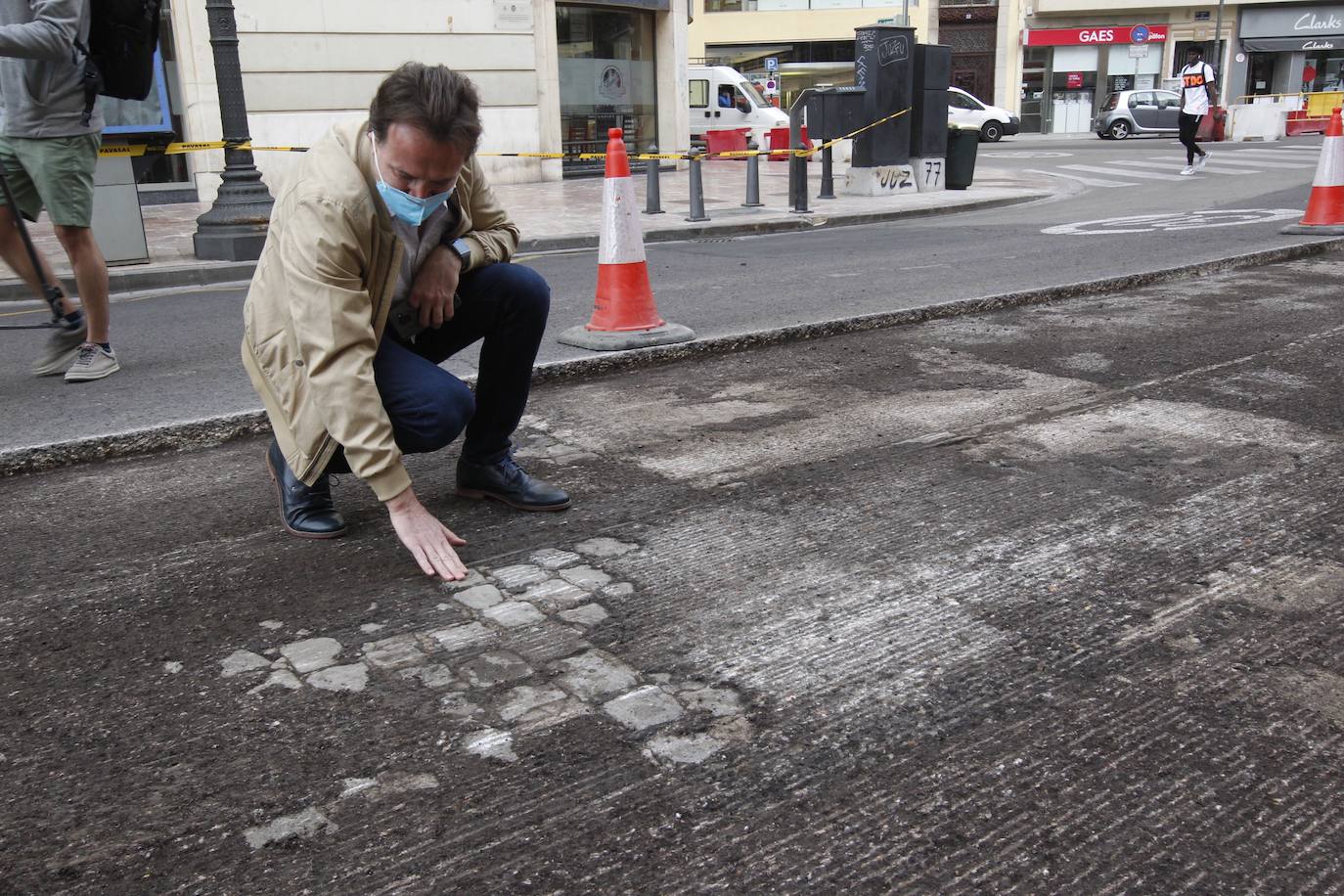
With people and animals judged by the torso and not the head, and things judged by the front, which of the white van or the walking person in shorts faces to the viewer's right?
the white van

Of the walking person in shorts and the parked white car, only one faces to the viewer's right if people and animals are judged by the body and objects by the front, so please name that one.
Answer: the parked white car

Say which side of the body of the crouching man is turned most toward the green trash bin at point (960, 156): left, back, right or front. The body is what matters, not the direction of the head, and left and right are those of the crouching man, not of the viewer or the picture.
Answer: left

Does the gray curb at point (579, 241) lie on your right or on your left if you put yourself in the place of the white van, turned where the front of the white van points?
on your right

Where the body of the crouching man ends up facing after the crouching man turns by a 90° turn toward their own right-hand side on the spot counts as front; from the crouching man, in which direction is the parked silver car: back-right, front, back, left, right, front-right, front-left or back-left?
back

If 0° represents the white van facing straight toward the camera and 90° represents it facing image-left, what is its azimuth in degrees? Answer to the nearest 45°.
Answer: approximately 270°

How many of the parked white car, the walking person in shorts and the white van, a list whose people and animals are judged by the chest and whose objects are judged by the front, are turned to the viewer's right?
2

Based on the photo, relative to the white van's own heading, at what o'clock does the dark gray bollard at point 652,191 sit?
The dark gray bollard is roughly at 3 o'clock from the white van.

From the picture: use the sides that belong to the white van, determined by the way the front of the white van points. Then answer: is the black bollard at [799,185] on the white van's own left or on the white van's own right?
on the white van's own right

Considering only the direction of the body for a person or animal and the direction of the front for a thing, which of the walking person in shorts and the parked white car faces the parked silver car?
the parked white car

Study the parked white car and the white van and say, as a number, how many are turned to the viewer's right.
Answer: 2

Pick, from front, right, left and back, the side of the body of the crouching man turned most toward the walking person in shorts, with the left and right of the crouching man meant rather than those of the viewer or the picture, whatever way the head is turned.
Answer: back

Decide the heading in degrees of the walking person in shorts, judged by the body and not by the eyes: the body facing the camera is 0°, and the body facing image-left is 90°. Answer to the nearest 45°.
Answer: approximately 45°

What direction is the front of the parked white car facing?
to the viewer's right

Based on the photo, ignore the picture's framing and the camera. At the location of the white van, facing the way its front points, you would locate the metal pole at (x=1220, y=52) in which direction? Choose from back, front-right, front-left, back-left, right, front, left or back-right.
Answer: front-left
